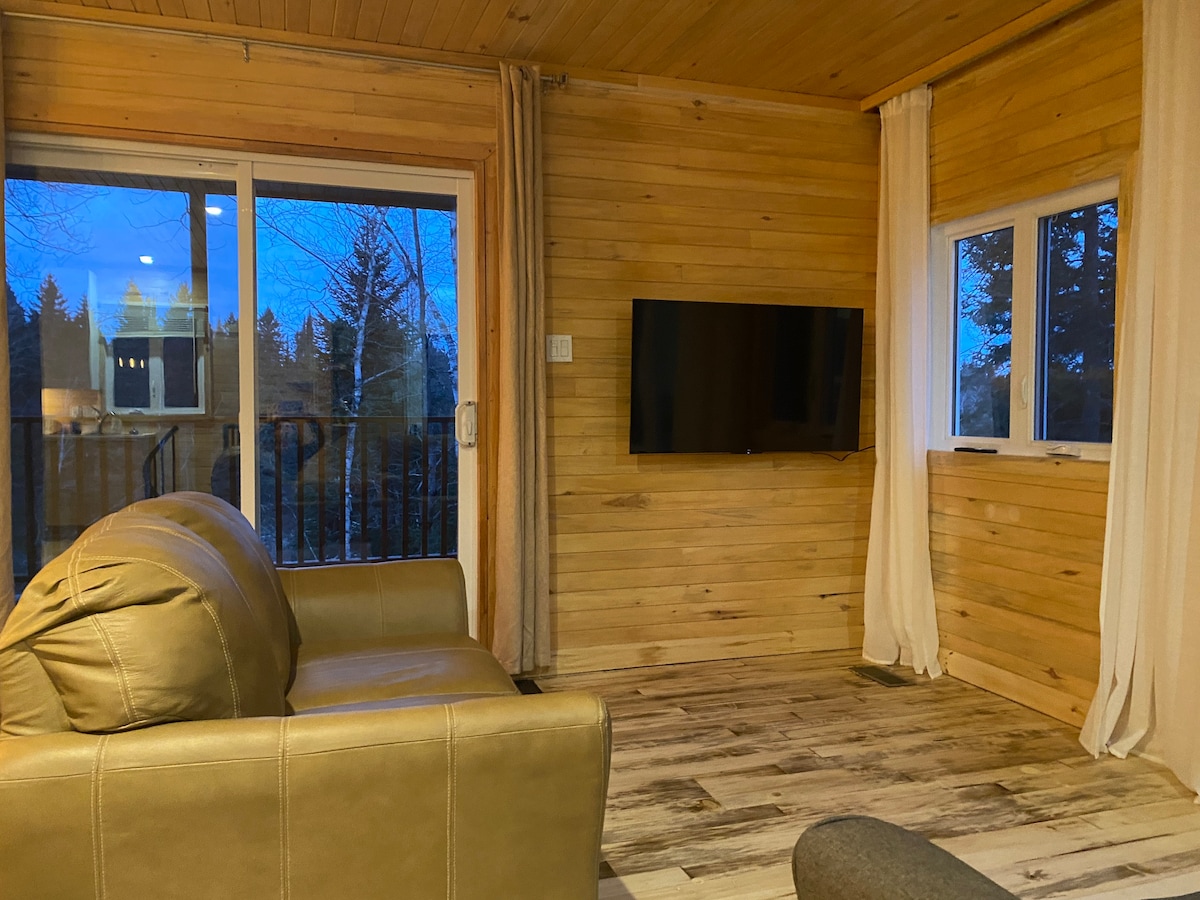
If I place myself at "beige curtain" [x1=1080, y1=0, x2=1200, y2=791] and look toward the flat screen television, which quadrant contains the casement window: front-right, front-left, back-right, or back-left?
front-right

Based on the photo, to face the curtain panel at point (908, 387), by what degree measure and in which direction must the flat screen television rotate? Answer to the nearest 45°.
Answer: approximately 45° to its left

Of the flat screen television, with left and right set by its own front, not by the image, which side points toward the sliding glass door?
right

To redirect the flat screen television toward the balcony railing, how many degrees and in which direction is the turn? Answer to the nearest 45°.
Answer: approximately 135° to its right

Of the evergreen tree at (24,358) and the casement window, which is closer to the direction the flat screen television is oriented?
the casement window

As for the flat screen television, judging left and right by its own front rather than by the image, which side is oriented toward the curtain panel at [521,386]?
right

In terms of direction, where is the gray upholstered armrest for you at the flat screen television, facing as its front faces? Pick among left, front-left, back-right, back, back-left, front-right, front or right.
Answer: front-right

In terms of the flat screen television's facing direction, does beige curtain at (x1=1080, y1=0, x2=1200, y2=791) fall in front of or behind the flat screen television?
in front

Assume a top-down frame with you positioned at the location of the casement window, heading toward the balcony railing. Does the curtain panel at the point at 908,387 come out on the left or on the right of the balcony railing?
right
